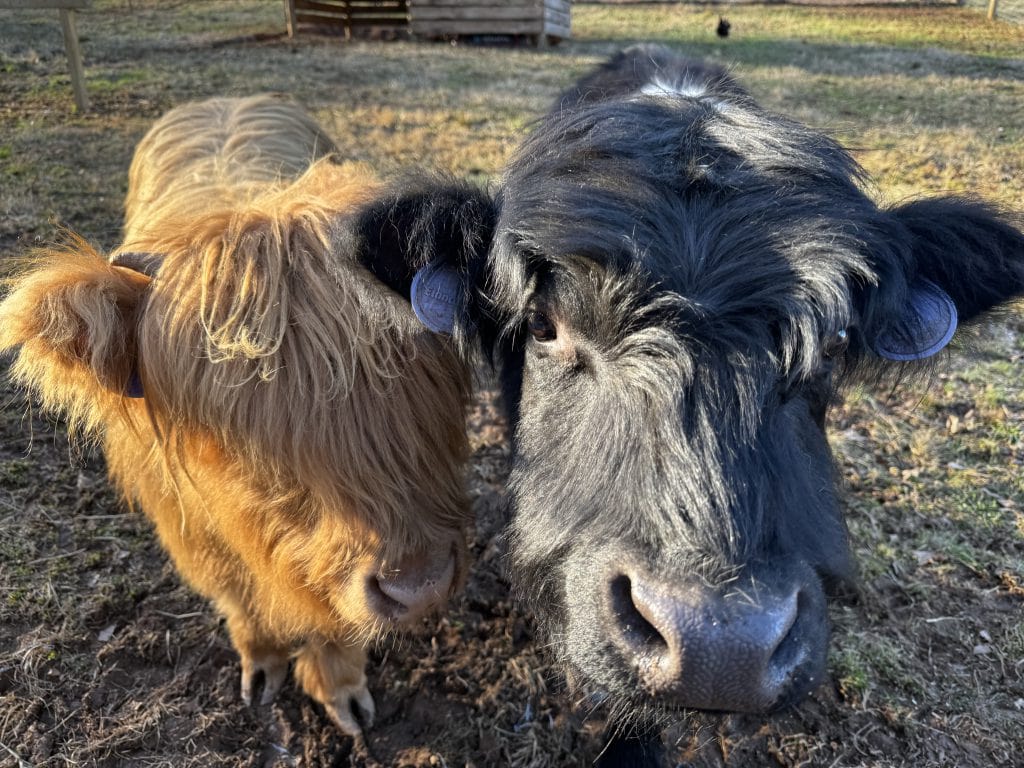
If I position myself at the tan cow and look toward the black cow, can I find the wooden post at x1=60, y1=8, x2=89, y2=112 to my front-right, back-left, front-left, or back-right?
back-left

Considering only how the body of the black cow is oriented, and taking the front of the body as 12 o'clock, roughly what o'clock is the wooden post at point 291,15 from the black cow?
The wooden post is roughly at 5 o'clock from the black cow.

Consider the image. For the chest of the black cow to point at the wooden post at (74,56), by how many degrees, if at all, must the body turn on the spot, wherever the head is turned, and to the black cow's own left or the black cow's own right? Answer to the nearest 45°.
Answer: approximately 135° to the black cow's own right

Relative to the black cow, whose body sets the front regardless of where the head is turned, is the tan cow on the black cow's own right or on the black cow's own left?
on the black cow's own right

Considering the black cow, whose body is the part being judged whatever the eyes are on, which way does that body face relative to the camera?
toward the camera
